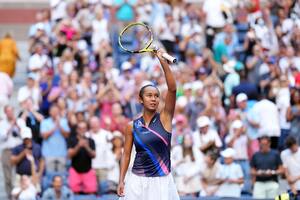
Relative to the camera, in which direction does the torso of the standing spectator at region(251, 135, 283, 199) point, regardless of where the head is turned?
toward the camera

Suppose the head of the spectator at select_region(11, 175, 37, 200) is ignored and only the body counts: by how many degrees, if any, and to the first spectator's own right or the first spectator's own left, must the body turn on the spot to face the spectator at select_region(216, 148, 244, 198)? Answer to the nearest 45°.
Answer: approximately 90° to the first spectator's own left

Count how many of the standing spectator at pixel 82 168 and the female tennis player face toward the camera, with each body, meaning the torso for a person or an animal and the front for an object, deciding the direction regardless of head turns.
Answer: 2

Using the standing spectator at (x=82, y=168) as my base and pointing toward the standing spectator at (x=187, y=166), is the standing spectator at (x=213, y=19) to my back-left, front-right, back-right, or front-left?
front-left

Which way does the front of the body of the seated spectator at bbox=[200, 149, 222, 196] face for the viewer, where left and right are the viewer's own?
facing the viewer and to the left of the viewer

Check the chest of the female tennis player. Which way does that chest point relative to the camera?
toward the camera

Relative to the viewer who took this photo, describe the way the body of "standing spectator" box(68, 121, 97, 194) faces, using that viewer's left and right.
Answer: facing the viewer

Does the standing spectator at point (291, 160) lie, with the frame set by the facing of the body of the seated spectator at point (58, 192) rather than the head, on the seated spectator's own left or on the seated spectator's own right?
on the seated spectator's own left
